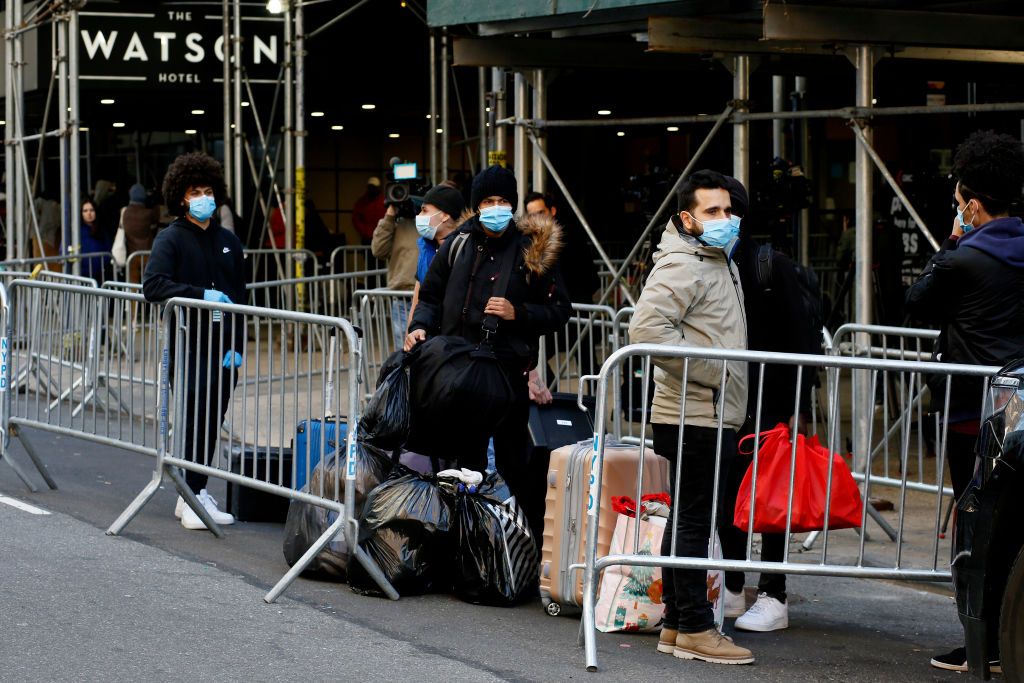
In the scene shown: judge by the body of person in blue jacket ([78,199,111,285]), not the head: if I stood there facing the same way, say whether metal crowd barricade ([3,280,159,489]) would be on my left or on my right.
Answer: on my right

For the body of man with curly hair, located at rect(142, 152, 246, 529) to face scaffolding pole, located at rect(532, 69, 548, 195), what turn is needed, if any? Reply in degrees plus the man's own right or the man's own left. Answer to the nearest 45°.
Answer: approximately 90° to the man's own left

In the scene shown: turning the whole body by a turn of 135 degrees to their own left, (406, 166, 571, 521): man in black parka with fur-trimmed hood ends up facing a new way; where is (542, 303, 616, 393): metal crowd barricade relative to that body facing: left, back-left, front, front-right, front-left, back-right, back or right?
front-left

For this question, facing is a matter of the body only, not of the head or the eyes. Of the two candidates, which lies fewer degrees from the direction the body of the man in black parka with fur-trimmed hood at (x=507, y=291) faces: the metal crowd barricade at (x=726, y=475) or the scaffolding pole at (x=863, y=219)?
the metal crowd barricade

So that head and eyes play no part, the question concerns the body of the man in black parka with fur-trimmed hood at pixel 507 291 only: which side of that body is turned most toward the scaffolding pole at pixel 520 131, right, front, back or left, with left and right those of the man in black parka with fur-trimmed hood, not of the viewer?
back

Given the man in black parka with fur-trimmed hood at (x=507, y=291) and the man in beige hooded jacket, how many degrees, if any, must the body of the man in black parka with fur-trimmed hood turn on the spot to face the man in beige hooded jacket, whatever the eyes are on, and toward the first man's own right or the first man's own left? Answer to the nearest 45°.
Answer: approximately 45° to the first man's own left

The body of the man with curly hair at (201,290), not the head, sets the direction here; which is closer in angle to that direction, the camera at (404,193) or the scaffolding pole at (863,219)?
the scaffolding pole
